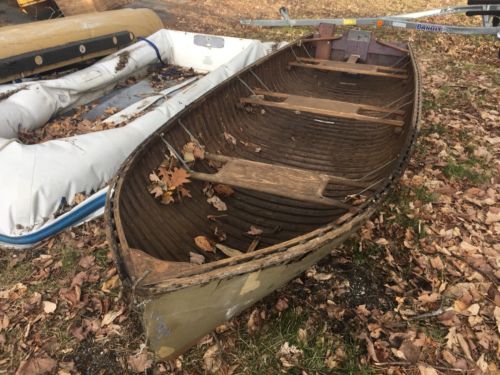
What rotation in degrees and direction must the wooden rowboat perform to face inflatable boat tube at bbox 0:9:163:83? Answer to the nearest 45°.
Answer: approximately 90° to its right

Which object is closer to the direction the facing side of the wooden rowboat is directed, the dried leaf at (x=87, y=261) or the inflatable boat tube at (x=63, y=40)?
the dried leaf

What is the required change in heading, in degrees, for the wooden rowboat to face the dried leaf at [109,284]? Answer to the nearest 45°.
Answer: approximately 45° to its right

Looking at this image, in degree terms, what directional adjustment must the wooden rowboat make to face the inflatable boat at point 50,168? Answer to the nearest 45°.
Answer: approximately 45° to its right

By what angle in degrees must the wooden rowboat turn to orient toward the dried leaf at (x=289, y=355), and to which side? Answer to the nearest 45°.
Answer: approximately 45° to its left

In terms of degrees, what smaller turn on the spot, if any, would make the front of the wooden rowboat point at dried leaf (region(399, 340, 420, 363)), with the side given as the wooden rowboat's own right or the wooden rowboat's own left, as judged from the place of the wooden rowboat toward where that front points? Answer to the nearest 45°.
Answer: approximately 90° to the wooden rowboat's own left

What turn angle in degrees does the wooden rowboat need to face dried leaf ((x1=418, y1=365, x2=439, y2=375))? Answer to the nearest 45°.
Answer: approximately 90° to its left

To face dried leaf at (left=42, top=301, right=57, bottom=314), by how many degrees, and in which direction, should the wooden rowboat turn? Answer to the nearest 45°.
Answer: approximately 45° to its right

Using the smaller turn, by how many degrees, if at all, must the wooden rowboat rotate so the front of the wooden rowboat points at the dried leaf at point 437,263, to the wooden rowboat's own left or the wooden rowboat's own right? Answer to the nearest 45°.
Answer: approximately 135° to the wooden rowboat's own left

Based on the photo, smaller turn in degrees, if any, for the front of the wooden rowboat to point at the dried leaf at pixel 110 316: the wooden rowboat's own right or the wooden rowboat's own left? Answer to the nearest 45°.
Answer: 0° — it already faces it

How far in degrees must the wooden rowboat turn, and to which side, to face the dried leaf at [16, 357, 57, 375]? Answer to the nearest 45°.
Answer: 0° — it already faces it

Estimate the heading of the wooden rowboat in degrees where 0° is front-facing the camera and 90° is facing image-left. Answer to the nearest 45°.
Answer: approximately 45°
